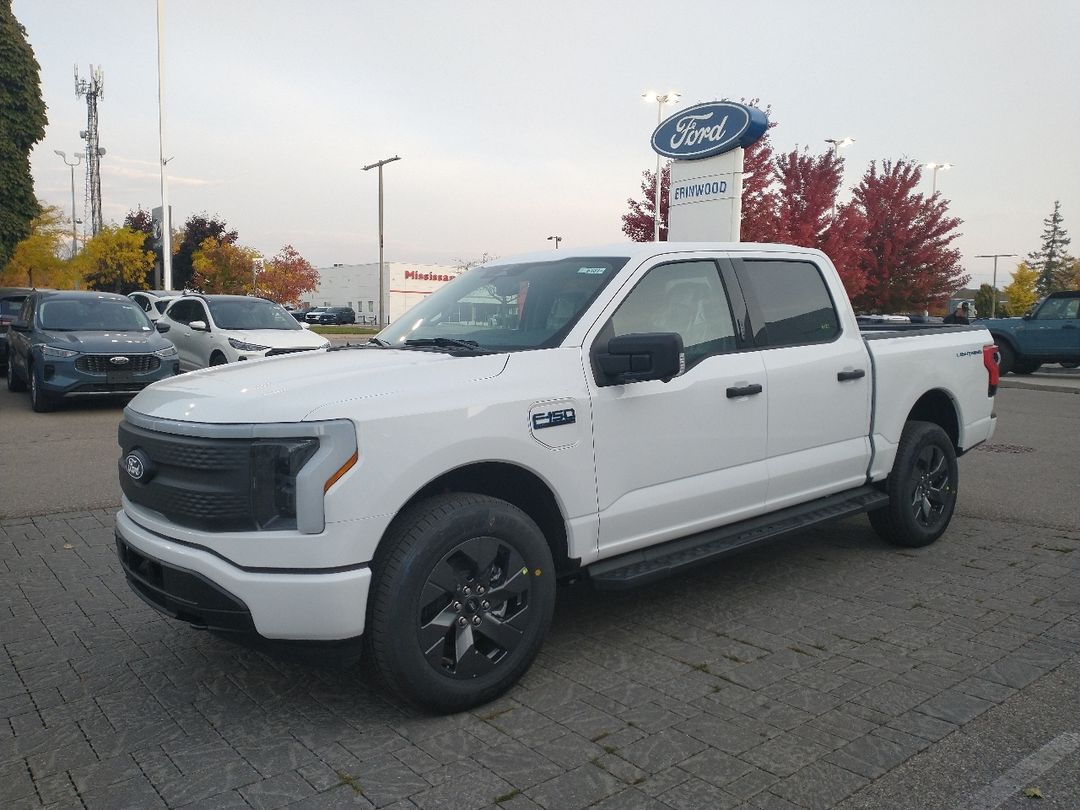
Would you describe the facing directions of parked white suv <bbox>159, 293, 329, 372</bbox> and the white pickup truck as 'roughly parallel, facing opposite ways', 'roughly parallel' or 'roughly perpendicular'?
roughly perpendicular

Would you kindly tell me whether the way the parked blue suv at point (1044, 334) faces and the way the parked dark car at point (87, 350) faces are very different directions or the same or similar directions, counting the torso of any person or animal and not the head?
very different directions

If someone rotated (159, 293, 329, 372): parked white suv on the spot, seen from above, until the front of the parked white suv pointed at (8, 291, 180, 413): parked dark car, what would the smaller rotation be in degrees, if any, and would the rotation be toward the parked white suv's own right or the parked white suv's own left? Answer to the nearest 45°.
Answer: approximately 90° to the parked white suv's own right
